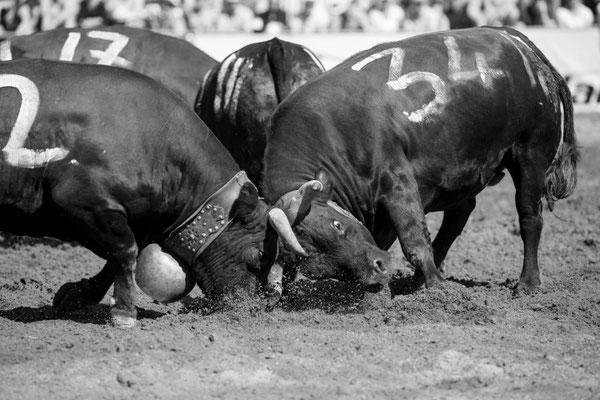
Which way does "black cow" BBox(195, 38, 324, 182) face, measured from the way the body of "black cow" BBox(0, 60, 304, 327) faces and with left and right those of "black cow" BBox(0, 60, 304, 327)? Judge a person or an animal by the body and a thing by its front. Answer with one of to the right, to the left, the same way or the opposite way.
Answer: to the left

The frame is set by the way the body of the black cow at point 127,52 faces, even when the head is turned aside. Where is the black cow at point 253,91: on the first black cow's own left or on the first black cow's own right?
on the first black cow's own right

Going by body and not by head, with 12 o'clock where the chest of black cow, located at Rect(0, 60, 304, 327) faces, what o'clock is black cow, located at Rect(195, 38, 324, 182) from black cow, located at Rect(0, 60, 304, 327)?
black cow, located at Rect(195, 38, 324, 182) is roughly at 10 o'clock from black cow, located at Rect(0, 60, 304, 327).

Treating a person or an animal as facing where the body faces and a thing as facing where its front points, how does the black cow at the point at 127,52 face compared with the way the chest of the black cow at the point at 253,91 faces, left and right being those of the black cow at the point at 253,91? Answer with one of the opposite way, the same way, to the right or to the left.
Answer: to the right

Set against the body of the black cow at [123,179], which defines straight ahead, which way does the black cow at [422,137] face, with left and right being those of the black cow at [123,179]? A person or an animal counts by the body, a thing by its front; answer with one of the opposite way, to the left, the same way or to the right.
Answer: the opposite way

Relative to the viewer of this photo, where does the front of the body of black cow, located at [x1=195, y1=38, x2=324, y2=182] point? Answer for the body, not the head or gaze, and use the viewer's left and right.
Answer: facing away from the viewer

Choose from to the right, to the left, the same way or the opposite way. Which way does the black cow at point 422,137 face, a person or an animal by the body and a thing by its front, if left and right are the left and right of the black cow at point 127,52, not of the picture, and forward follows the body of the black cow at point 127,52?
the opposite way

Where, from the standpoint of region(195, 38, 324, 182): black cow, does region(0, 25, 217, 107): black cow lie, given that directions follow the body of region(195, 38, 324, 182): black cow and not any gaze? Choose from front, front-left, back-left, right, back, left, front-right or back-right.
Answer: front-left

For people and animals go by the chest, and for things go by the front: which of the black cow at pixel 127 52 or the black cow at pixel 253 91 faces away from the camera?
the black cow at pixel 253 91

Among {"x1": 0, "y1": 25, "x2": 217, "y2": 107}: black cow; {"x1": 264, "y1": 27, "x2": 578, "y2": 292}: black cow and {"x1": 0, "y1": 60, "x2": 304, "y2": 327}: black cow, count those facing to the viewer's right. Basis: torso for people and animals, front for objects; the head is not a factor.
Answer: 2

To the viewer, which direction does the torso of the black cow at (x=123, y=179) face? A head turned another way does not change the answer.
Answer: to the viewer's right

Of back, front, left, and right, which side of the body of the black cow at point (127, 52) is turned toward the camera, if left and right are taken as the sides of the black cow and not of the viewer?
right

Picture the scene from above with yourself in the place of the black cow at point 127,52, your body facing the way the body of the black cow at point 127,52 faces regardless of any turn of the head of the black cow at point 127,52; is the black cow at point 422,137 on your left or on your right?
on your right

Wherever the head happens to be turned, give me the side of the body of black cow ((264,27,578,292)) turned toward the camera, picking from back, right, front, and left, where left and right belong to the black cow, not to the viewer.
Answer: left
